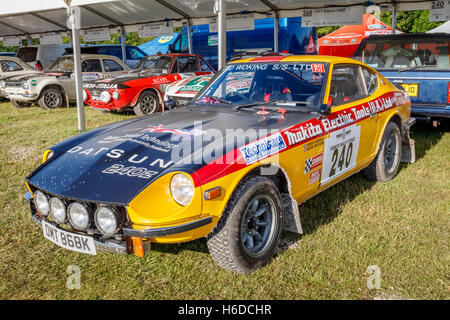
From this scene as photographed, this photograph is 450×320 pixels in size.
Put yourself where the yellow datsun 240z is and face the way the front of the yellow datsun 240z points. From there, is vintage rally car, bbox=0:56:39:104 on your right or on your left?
on your right

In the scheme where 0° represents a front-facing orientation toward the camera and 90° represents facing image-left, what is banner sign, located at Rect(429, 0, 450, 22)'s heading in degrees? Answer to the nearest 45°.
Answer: approximately 0°

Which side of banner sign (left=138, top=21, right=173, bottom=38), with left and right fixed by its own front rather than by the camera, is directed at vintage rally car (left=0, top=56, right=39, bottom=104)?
right

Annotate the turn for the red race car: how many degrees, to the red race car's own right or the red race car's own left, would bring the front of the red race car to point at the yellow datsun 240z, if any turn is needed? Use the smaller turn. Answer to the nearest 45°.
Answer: approximately 45° to the red race car's own left

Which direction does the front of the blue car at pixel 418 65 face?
away from the camera

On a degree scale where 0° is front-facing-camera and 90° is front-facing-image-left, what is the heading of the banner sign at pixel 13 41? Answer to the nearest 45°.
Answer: approximately 0°

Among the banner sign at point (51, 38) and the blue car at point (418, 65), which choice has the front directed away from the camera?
the blue car
